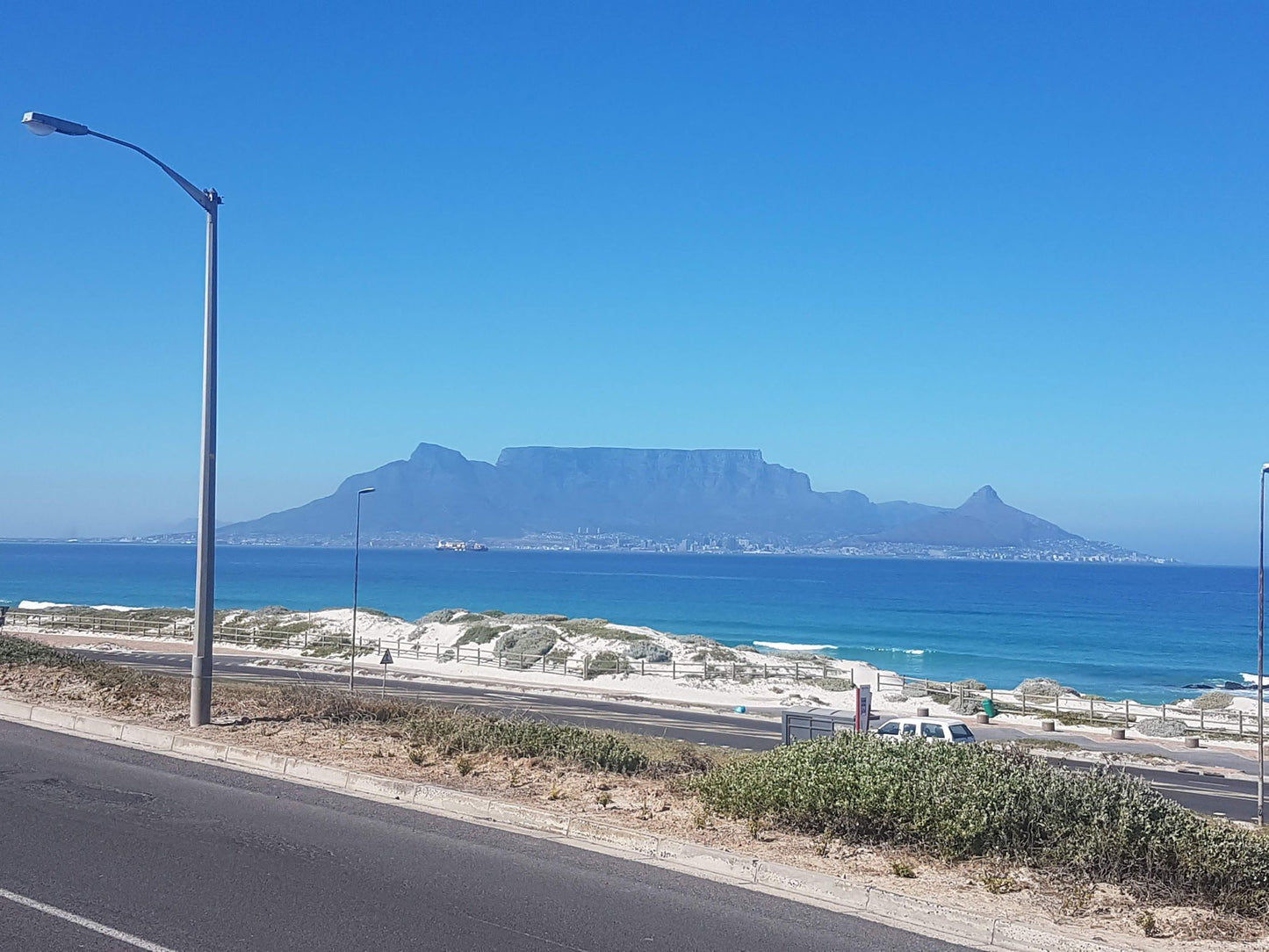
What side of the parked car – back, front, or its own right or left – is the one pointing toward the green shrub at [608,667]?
front

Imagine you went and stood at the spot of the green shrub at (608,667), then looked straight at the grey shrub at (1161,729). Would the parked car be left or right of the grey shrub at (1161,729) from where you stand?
right

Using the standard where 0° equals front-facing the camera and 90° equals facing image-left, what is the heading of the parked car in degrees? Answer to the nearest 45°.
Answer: approximately 135°

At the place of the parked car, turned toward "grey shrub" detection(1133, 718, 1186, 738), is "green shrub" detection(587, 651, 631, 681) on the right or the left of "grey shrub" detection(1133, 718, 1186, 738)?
left

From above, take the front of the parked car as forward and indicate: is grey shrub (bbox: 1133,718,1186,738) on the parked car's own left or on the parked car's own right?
on the parked car's own right
